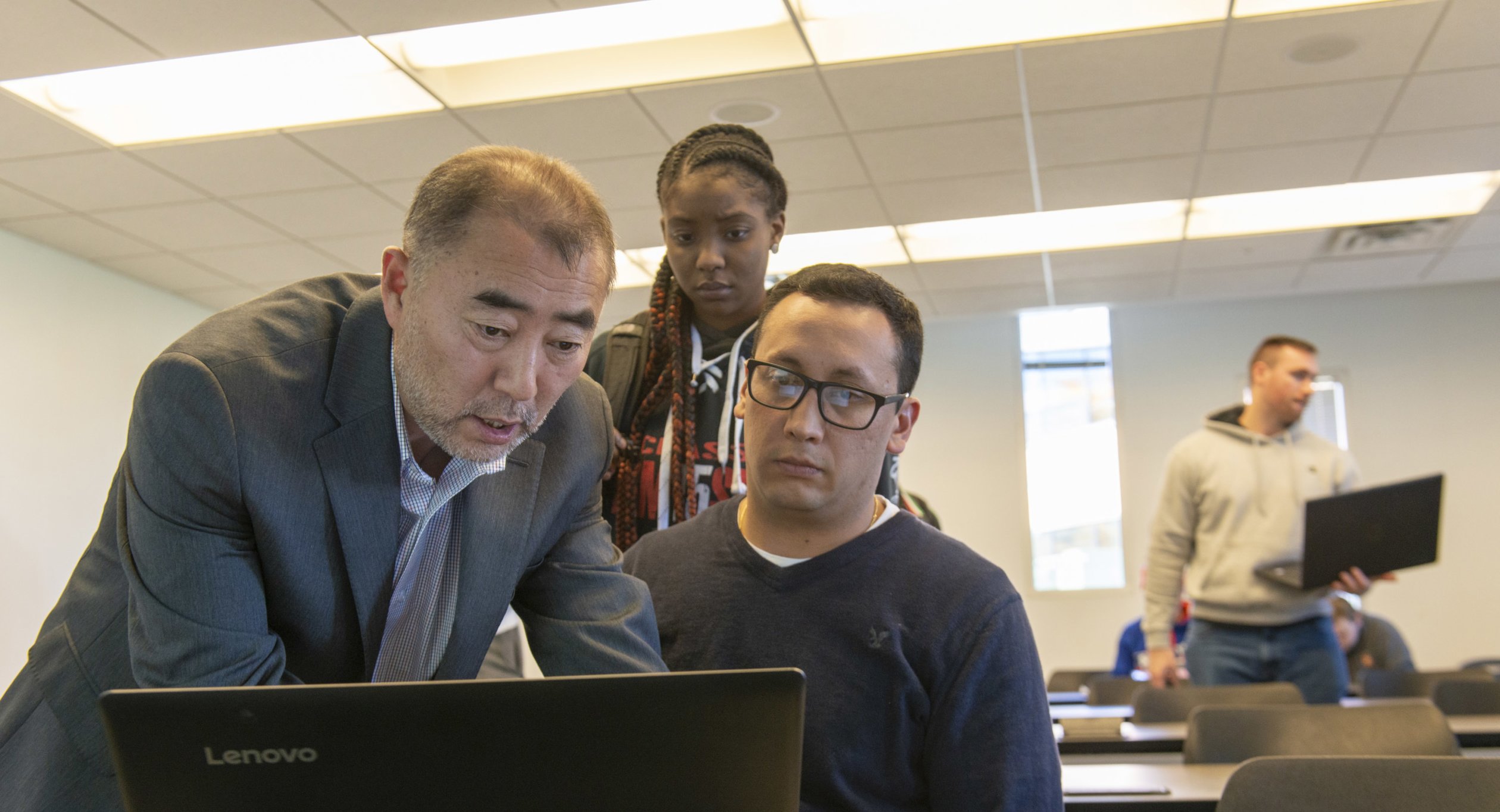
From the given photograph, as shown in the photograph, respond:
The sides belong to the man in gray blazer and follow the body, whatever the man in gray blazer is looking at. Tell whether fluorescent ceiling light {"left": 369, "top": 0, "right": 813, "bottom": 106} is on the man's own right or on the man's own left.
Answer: on the man's own left

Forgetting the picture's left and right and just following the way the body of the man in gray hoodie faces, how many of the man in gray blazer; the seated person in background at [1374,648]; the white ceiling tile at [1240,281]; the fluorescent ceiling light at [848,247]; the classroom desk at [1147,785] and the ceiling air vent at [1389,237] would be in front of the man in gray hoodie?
2

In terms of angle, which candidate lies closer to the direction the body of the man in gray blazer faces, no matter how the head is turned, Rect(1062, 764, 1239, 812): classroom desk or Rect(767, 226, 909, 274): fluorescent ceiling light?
the classroom desk

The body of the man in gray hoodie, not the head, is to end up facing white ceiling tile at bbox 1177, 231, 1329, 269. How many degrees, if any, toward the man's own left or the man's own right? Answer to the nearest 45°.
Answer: approximately 180°

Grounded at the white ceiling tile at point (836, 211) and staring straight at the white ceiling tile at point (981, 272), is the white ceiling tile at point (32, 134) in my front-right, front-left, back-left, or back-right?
back-left

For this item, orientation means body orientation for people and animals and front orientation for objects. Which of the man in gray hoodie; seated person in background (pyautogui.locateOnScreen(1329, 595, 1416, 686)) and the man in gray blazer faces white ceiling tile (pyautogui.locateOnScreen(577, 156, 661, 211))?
the seated person in background

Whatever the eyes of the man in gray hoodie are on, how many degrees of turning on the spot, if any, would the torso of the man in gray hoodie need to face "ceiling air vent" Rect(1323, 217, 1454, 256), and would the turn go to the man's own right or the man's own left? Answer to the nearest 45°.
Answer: approximately 180°

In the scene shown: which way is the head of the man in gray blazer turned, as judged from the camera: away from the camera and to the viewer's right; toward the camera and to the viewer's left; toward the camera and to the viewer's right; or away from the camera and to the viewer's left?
toward the camera and to the viewer's right

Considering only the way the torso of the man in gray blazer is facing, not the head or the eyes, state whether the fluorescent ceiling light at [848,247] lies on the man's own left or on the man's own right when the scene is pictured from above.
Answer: on the man's own left

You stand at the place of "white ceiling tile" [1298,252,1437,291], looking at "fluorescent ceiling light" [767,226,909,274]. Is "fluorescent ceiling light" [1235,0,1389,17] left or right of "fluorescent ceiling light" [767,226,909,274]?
left

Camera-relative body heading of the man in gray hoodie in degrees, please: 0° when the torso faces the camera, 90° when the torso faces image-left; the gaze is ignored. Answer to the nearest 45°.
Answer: approximately 0°

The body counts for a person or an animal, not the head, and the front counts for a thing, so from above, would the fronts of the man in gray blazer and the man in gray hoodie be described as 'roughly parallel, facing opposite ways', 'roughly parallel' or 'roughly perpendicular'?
roughly parallel

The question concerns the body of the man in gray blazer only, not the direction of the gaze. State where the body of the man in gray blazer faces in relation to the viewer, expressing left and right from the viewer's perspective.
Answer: facing the viewer and to the right of the viewer

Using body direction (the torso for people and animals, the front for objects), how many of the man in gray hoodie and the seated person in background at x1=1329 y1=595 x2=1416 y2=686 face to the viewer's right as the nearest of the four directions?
0
